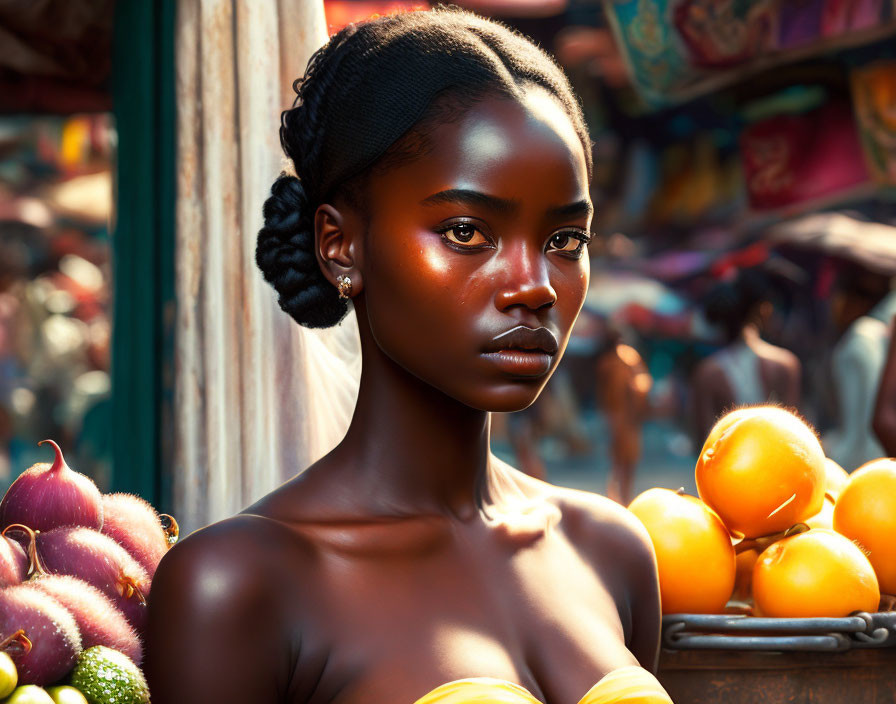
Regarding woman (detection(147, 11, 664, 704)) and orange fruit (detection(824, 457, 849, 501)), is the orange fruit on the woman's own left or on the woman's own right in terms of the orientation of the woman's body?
on the woman's own left

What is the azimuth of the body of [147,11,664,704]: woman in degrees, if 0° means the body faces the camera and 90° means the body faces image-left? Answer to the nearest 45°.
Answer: approximately 315°

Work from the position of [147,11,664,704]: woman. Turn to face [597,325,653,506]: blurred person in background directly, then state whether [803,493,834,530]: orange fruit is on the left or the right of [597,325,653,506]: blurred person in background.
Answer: right

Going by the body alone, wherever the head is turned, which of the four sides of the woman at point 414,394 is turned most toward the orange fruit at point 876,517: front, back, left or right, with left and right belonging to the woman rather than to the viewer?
left

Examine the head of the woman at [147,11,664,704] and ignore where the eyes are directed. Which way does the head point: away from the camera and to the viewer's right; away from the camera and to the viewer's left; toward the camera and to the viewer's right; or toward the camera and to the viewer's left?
toward the camera and to the viewer's right
